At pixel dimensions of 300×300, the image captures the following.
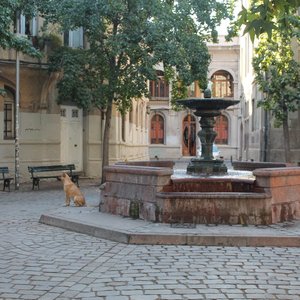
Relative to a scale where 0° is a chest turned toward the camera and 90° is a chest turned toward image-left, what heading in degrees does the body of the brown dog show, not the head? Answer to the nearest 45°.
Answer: approximately 90°

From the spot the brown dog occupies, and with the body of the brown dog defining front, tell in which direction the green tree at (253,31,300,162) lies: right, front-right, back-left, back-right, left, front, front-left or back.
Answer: back-right

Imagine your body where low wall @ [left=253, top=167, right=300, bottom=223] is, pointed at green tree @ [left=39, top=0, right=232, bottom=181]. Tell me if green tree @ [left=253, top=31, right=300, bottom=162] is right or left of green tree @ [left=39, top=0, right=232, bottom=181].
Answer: right

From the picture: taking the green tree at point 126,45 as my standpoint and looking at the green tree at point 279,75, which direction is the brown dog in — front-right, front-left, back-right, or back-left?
back-right

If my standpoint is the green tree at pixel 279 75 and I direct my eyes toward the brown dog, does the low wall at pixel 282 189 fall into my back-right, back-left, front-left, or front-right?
front-left

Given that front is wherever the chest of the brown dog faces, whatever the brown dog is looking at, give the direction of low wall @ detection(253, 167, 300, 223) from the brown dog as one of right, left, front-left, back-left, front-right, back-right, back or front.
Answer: back-left
